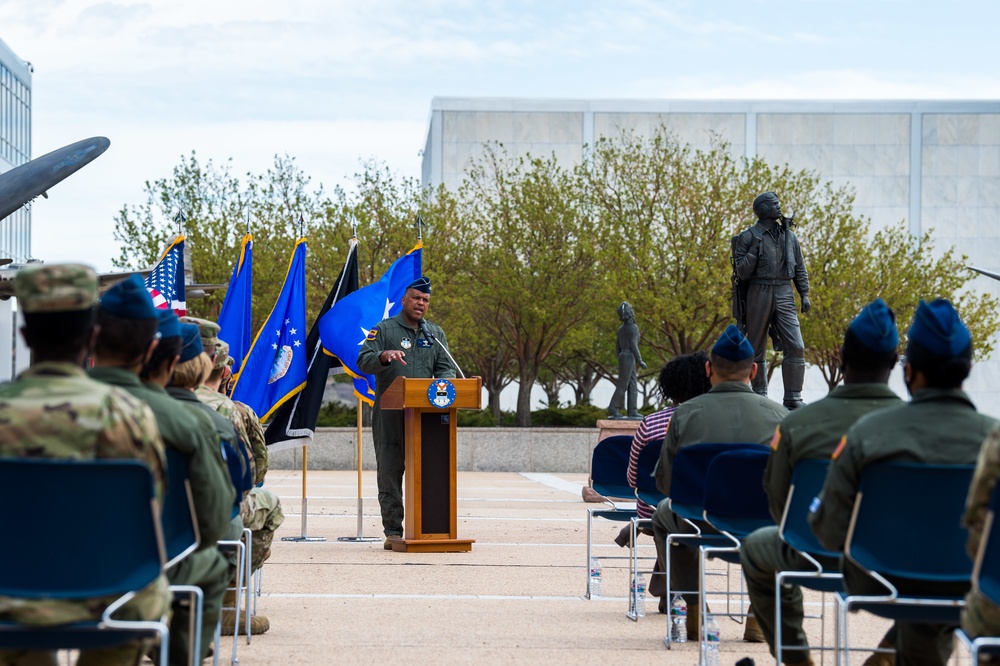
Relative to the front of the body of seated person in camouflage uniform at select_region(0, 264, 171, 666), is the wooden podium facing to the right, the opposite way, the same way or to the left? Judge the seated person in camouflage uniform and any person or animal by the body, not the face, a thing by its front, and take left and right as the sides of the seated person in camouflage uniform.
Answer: the opposite way

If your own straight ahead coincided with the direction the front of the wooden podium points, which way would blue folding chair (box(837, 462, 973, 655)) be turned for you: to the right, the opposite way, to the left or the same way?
the opposite way

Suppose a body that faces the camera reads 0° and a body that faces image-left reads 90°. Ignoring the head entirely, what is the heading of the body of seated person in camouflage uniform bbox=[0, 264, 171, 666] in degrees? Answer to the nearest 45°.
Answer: approximately 180°

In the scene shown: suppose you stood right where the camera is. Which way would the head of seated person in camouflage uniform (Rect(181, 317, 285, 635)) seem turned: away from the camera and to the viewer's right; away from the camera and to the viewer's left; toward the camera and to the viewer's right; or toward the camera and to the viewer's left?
away from the camera and to the viewer's right

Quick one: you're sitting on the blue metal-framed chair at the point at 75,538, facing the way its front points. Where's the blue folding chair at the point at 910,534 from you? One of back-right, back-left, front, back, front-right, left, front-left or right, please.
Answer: right

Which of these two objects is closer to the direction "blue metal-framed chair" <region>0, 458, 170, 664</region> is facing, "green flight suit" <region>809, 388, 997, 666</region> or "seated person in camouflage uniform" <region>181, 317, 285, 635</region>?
the seated person in camouflage uniform

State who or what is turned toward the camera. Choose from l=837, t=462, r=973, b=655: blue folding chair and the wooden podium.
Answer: the wooden podium

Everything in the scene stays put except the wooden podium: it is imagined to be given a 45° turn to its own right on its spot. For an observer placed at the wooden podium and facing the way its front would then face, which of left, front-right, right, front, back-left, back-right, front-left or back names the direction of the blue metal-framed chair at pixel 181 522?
front-left

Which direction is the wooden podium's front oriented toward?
toward the camera

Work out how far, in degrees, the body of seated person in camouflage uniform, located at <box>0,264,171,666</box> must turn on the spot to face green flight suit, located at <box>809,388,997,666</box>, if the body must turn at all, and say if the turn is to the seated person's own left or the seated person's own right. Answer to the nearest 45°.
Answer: approximately 90° to the seated person's own right

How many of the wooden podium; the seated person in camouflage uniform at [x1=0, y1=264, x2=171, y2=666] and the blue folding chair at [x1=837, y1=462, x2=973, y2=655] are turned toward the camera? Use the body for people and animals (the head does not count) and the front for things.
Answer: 1

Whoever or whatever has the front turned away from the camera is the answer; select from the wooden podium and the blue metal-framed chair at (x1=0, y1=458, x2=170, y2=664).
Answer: the blue metal-framed chair

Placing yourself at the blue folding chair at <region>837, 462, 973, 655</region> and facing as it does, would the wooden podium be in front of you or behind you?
in front

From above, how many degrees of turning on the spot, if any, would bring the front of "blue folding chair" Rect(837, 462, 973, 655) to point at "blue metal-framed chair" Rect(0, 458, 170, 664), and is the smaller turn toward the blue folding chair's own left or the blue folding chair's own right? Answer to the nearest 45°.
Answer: approximately 135° to the blue folding chair's own left

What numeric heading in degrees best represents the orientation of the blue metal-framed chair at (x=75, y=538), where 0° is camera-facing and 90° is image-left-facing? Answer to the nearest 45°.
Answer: approximately 180°

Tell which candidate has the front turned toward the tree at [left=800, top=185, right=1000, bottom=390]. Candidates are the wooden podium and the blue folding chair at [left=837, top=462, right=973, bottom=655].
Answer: the blue folding chair

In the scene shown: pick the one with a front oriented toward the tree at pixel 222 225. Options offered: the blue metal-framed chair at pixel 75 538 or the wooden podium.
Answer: the blue metal-framed chair

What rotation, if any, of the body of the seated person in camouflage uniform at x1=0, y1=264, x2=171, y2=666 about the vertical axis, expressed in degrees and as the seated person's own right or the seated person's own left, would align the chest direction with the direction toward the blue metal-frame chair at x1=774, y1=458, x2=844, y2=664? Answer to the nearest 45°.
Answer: approximately 90° to the seated person's own right

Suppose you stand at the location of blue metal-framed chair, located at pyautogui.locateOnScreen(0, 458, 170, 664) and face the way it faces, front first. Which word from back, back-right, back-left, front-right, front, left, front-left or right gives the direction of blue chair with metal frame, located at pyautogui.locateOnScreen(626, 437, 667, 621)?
front-right

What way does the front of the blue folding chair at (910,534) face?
away from the camera

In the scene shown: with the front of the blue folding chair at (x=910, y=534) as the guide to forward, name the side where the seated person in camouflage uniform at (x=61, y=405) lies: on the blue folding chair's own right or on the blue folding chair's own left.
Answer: on the blue folding chair's own left
